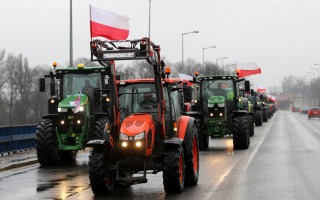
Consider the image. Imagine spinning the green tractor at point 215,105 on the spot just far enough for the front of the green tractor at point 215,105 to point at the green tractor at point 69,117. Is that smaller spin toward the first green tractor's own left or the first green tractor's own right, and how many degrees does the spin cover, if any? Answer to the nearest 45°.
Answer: approximately 45° to the first green tractor's own right

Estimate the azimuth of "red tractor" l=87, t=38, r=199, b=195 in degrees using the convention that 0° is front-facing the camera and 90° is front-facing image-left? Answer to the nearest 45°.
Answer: approximately 45°

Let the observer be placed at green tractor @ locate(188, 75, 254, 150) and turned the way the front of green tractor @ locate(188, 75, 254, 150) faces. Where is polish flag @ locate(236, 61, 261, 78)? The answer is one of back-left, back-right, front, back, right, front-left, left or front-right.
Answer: back

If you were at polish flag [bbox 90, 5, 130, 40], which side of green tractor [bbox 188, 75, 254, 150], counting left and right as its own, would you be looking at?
front

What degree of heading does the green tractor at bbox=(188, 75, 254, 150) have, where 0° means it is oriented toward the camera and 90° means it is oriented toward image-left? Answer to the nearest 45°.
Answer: approximately 0°

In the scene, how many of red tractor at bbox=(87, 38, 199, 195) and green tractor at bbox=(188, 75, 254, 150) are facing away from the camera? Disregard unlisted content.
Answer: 0

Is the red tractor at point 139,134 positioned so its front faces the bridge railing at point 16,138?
no

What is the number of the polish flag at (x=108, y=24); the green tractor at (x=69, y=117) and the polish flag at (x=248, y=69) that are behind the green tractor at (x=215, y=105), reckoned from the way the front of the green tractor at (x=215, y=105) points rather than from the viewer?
1

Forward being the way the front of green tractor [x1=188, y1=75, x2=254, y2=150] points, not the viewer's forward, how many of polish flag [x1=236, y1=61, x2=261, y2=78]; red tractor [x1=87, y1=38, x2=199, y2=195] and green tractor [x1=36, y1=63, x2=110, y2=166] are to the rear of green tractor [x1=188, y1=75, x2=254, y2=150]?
1

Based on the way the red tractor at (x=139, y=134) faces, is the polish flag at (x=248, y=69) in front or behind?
behind
